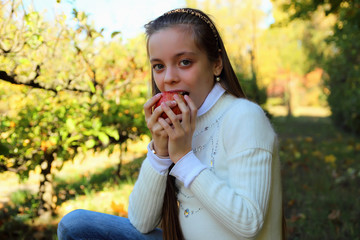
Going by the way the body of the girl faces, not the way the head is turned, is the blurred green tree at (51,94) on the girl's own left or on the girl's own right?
on the girl's own right

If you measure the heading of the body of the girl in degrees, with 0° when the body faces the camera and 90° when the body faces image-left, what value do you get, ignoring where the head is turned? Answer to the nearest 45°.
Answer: approximately 45°
